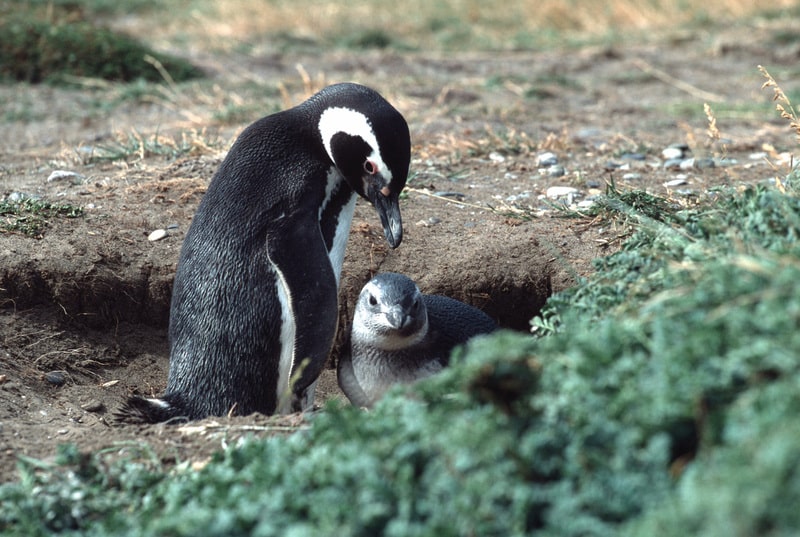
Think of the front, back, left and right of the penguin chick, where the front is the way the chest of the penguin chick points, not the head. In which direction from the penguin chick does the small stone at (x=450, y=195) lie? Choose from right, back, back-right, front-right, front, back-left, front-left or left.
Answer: back-right

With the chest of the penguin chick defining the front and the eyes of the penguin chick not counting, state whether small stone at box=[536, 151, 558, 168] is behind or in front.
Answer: behind

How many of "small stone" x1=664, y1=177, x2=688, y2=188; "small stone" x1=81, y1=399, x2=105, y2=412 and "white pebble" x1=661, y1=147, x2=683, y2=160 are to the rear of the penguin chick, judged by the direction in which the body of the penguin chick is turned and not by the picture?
2

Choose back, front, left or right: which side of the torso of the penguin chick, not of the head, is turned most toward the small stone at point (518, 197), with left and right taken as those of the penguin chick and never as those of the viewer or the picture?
back

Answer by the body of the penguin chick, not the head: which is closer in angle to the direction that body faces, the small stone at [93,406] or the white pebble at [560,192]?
the small stone

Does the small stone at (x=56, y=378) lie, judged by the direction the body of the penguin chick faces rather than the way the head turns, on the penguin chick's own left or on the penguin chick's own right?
on the penguin chick's own right

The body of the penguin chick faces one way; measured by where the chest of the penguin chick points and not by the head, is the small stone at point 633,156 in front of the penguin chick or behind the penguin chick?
behind

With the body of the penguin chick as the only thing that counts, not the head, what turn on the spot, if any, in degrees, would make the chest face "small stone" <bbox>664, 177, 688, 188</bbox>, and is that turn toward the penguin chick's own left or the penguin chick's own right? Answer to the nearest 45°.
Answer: approximately 180°

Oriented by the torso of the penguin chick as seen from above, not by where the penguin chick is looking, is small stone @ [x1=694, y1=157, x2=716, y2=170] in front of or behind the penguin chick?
behind

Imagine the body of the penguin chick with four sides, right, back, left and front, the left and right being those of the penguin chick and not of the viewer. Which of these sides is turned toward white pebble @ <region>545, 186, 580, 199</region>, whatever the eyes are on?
back

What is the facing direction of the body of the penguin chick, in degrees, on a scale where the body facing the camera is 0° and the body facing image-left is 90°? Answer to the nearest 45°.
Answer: approximately 45°

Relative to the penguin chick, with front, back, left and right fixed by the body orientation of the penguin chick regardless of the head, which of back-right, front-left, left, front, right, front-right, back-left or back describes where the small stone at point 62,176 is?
right
